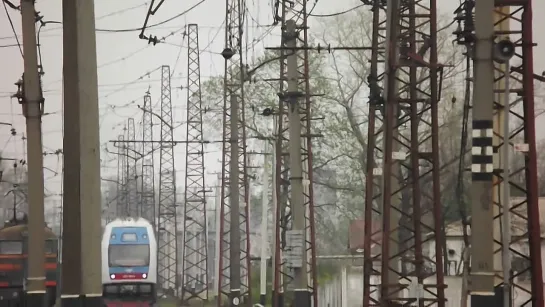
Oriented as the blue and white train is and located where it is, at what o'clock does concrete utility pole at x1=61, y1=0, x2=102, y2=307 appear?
The concrete utility pole is roughly at 12 o'clock from the blue and white train.

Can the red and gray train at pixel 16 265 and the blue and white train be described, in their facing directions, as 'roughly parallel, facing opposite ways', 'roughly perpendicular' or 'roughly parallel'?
roughly parallel

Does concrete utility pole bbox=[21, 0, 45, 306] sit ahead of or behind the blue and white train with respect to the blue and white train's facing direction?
ahead

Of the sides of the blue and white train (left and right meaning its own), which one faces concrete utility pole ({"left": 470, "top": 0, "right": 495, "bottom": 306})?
front

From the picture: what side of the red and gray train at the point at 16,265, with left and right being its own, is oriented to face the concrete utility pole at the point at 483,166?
front

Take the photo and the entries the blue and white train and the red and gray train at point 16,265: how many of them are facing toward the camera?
2

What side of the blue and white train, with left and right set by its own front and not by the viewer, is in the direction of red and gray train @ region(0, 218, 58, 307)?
right

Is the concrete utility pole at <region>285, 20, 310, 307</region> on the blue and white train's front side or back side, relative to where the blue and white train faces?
on the front side

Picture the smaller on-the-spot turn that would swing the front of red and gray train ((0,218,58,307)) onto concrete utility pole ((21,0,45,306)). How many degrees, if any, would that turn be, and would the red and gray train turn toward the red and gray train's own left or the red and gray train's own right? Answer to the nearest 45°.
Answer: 0° — it already faces it

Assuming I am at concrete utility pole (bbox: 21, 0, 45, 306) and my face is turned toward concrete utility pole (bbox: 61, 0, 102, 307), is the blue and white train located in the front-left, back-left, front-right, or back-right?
back-left

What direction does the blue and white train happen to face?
toward the camera
